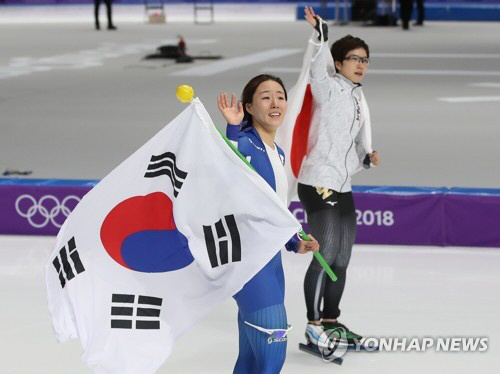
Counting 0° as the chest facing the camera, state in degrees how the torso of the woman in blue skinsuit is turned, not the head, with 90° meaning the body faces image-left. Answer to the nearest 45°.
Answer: approximately 315°

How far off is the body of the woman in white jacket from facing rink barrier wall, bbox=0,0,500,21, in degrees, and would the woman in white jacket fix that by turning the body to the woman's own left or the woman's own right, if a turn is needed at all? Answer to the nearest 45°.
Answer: approximately 135° to the woman's own left

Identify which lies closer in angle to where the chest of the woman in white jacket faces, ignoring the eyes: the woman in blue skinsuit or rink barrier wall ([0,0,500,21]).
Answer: the woman in blue skinsuit

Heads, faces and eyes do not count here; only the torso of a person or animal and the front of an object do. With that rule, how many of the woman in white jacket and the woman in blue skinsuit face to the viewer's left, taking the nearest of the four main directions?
0

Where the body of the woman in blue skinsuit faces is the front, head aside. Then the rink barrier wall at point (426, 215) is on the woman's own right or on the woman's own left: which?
on the woman's own left

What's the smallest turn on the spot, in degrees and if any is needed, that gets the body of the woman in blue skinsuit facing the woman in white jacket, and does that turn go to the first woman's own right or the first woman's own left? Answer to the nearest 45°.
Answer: approximately 135° to the first woman's own left

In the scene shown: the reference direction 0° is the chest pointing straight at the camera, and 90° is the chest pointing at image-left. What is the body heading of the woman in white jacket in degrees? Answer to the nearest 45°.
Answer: approximately 315°
